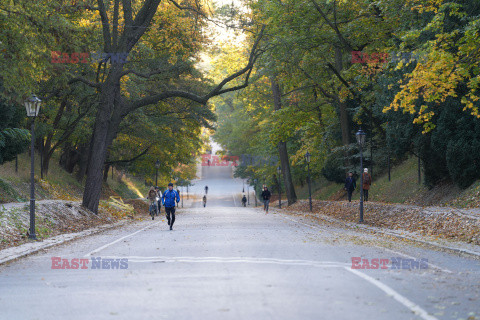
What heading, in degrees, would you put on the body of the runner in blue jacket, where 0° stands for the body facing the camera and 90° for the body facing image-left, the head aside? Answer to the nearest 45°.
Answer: approximately 0°
